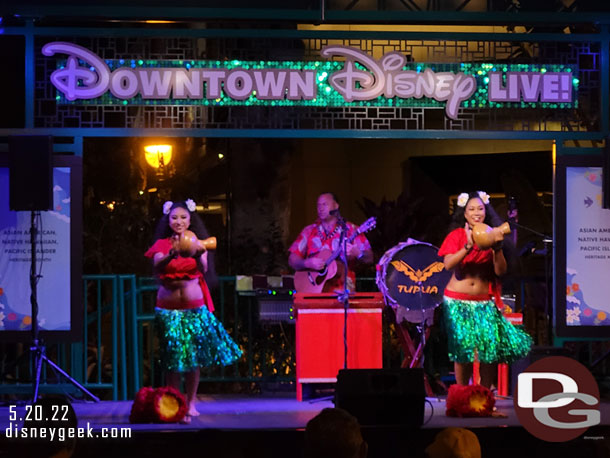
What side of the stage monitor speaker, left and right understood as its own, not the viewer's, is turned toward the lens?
back

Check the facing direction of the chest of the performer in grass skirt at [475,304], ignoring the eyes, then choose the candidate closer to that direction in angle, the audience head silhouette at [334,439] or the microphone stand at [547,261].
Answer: the audience head silhouette

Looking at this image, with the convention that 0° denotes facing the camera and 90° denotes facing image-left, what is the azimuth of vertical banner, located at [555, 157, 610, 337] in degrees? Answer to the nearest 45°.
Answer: approximately 0°

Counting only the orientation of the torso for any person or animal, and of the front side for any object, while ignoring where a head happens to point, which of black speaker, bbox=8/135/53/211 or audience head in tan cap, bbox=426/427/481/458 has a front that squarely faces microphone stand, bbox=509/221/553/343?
the audience head in tan cap

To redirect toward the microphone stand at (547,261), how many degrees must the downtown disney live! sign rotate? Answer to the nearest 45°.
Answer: approximately 135° to its left

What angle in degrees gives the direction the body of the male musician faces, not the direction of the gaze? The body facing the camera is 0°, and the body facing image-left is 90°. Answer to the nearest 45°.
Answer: approximately 0°

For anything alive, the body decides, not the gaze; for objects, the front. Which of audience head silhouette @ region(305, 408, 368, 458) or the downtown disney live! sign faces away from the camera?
the audience head silhouette

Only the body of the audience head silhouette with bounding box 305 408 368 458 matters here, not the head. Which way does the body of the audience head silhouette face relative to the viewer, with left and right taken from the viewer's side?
facing away from the viewer

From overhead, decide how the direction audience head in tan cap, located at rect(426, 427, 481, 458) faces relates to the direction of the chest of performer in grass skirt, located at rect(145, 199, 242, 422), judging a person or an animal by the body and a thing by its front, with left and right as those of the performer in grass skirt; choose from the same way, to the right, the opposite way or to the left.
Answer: the opposite way

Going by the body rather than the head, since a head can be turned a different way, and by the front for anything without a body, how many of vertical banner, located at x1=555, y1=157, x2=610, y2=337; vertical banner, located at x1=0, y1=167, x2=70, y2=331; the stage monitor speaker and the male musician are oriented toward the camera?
3
